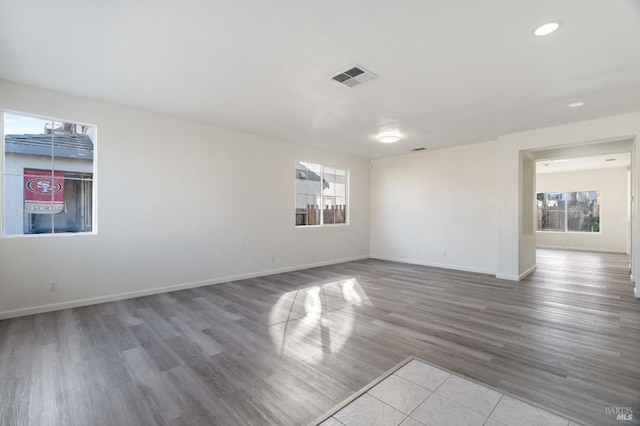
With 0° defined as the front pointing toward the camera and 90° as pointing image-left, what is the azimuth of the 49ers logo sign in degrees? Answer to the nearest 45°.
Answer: approximately 0°

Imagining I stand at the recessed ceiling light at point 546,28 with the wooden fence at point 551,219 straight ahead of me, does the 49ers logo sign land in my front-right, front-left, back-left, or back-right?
back-left

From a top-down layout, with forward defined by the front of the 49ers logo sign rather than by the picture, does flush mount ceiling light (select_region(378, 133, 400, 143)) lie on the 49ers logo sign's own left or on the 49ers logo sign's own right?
on the 49ers logo sign's own left

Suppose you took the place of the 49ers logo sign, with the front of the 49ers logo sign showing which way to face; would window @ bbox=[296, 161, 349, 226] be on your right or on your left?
on your left

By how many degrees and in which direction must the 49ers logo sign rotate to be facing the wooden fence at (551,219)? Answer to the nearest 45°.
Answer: approximately 90° to its left

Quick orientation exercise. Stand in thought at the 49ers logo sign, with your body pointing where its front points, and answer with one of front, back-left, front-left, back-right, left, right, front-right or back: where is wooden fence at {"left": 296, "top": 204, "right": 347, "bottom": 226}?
left
